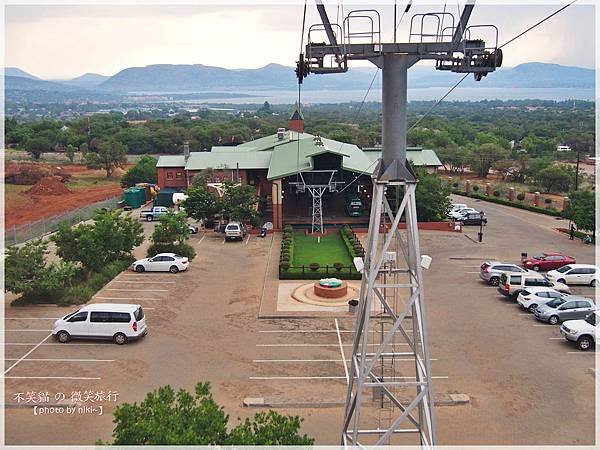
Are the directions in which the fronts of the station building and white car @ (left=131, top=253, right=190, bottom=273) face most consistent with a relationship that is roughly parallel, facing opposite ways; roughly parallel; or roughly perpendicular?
roughly perpendicular

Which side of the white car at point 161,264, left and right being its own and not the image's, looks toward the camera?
left

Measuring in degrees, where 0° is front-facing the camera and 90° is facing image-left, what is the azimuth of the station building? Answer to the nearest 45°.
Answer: approximately 0°

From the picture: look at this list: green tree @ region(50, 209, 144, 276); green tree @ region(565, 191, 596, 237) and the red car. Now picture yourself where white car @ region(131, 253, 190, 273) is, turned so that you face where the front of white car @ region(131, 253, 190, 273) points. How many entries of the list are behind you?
2

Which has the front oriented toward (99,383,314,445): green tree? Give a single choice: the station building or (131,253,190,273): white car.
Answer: the station building

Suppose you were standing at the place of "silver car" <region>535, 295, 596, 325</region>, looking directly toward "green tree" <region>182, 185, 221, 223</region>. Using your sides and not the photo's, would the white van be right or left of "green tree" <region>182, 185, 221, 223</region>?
left

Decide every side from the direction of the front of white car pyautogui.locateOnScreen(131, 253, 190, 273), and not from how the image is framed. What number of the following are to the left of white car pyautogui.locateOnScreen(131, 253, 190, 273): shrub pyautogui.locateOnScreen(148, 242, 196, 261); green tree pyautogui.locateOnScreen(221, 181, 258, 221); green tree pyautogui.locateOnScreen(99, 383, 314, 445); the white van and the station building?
2

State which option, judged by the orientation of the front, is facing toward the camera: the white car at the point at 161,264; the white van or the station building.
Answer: the station building

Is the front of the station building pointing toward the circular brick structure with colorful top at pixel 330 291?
yes

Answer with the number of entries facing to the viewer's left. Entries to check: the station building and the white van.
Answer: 1

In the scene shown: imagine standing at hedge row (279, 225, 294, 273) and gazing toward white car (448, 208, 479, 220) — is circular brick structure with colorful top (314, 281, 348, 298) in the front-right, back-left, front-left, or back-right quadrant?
back-right

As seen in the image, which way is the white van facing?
to the viewer's left

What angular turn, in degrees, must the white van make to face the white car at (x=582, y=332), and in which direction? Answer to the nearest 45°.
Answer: approximately 180°

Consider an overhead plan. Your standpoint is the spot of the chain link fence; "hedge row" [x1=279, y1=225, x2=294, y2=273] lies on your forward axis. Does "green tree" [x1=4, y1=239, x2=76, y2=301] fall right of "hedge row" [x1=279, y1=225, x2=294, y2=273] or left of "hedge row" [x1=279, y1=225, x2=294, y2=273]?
right

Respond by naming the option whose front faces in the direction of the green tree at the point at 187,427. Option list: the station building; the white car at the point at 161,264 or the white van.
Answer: the station building
